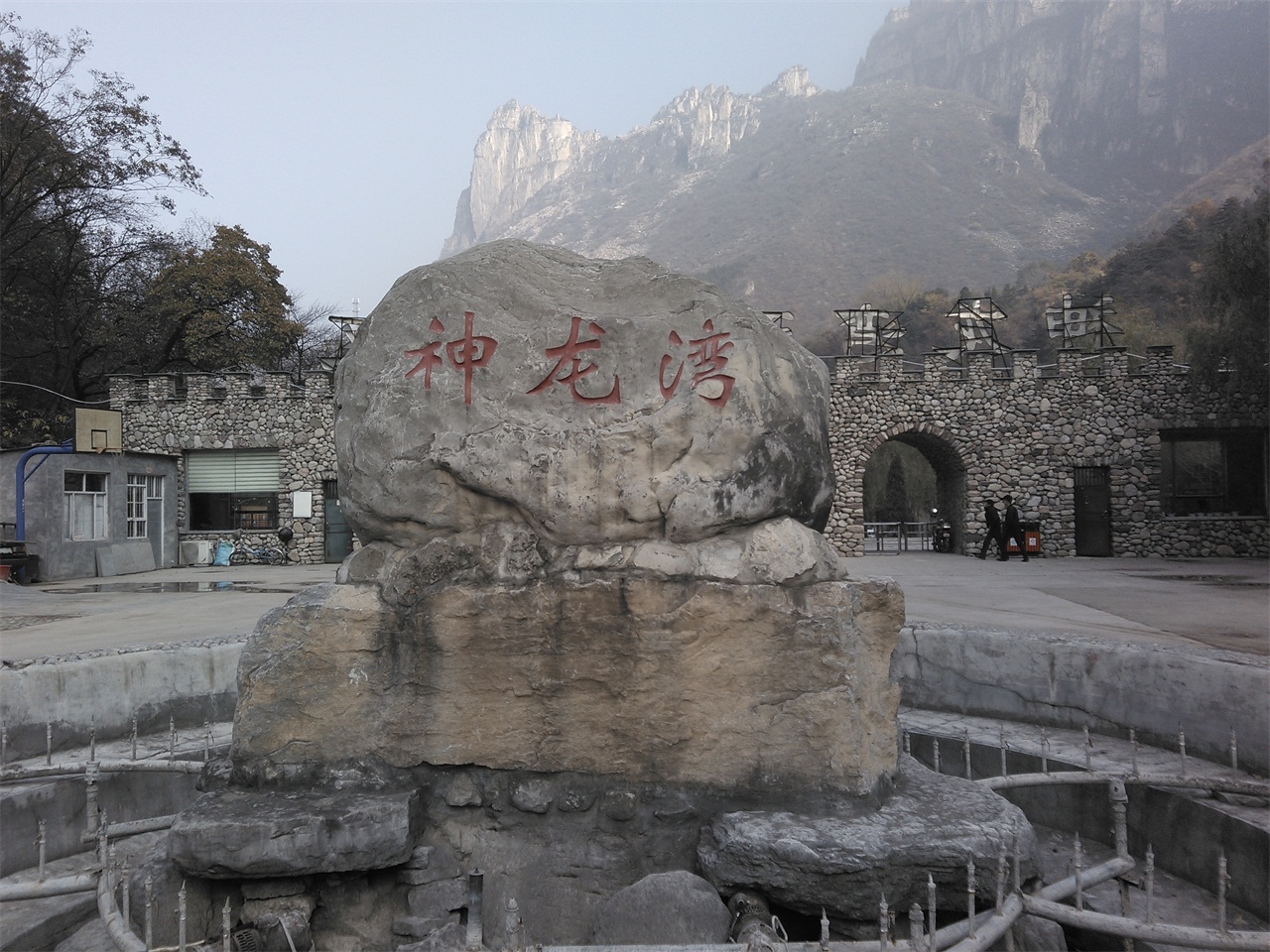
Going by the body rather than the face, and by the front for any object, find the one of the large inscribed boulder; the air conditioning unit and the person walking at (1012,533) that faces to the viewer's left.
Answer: the person walking

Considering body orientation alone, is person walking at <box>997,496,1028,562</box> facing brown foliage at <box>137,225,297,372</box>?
yes

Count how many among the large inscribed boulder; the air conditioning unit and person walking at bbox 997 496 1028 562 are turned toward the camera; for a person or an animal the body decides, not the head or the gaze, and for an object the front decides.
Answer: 2

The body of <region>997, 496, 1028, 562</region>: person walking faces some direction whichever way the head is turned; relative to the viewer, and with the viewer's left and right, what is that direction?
facing to the left of the viewer

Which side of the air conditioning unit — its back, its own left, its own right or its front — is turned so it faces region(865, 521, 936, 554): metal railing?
left

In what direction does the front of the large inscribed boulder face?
toward the camera

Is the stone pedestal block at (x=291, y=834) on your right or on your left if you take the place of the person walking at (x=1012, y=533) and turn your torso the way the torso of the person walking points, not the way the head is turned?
on your left

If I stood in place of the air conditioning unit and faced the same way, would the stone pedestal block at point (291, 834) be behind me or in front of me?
in front

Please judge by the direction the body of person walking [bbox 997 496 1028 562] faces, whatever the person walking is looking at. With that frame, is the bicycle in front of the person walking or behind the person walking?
in front

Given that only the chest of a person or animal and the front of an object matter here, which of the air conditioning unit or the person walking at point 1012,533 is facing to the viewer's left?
the person walking

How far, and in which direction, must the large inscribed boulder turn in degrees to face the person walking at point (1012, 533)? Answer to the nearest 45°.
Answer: approximately 135° to its left

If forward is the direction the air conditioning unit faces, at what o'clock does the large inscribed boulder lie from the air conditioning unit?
The large inscribed boulder is roughly at 12 o'clock from the air conditioning unit.
